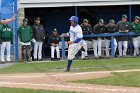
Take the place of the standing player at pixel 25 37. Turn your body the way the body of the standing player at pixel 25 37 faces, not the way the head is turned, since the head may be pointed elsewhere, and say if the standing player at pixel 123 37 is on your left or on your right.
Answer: on your left

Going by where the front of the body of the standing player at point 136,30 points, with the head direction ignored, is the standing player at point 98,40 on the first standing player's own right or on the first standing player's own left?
on the first standing player's own right

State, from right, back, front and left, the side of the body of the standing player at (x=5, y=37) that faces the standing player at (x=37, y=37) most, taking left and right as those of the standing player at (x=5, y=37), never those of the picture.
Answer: left

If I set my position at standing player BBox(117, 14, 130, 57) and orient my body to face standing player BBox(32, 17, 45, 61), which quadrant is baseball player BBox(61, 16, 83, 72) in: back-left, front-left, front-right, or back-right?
front-left

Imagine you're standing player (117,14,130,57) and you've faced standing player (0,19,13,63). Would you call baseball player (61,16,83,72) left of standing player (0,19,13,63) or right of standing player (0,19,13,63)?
left

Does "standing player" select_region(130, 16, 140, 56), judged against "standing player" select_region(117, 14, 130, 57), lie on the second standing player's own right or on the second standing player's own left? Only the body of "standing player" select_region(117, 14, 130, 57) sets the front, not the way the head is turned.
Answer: on the second standing player's own left

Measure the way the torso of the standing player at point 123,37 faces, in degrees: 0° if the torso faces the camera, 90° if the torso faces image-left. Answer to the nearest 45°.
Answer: approximately 0°

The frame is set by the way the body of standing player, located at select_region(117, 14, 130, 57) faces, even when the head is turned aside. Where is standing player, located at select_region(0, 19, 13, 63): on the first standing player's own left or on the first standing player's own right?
on the first standing player's own right

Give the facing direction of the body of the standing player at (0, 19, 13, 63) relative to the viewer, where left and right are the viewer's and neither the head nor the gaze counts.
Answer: facing the viewer

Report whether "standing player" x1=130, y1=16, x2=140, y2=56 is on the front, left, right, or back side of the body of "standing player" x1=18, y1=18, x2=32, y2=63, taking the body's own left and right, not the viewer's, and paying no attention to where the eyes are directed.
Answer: left

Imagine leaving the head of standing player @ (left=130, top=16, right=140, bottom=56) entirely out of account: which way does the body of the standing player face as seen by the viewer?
toward the camera

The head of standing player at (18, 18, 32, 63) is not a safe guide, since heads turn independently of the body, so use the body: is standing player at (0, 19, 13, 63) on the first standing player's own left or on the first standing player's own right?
on the first standing player's own right

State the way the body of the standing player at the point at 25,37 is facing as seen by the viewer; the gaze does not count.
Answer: toward the camera
